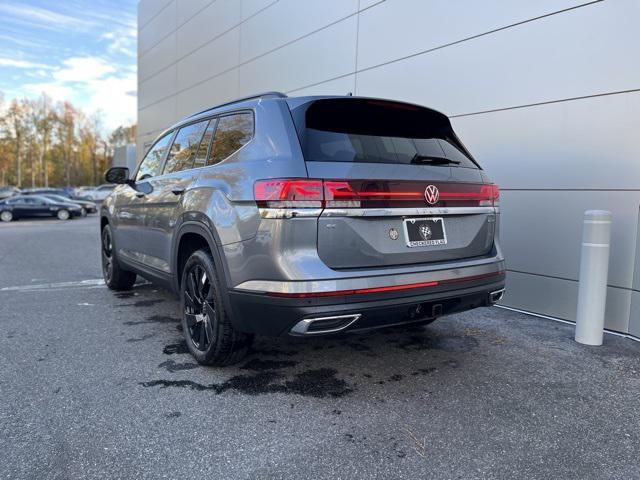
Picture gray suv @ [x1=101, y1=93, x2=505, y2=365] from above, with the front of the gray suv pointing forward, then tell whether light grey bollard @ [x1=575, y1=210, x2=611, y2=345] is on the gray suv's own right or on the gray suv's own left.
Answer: on the gray suv's own right

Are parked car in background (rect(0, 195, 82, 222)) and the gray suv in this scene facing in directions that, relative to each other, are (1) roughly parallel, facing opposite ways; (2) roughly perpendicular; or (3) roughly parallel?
roughly perpendicular

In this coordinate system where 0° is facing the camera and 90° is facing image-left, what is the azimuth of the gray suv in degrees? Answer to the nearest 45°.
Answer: approximately 135°

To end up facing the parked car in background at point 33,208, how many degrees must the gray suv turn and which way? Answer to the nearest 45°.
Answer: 0° — it already faces it

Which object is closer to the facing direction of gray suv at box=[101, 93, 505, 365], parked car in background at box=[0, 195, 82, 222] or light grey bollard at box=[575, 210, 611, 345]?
the parked car in background
